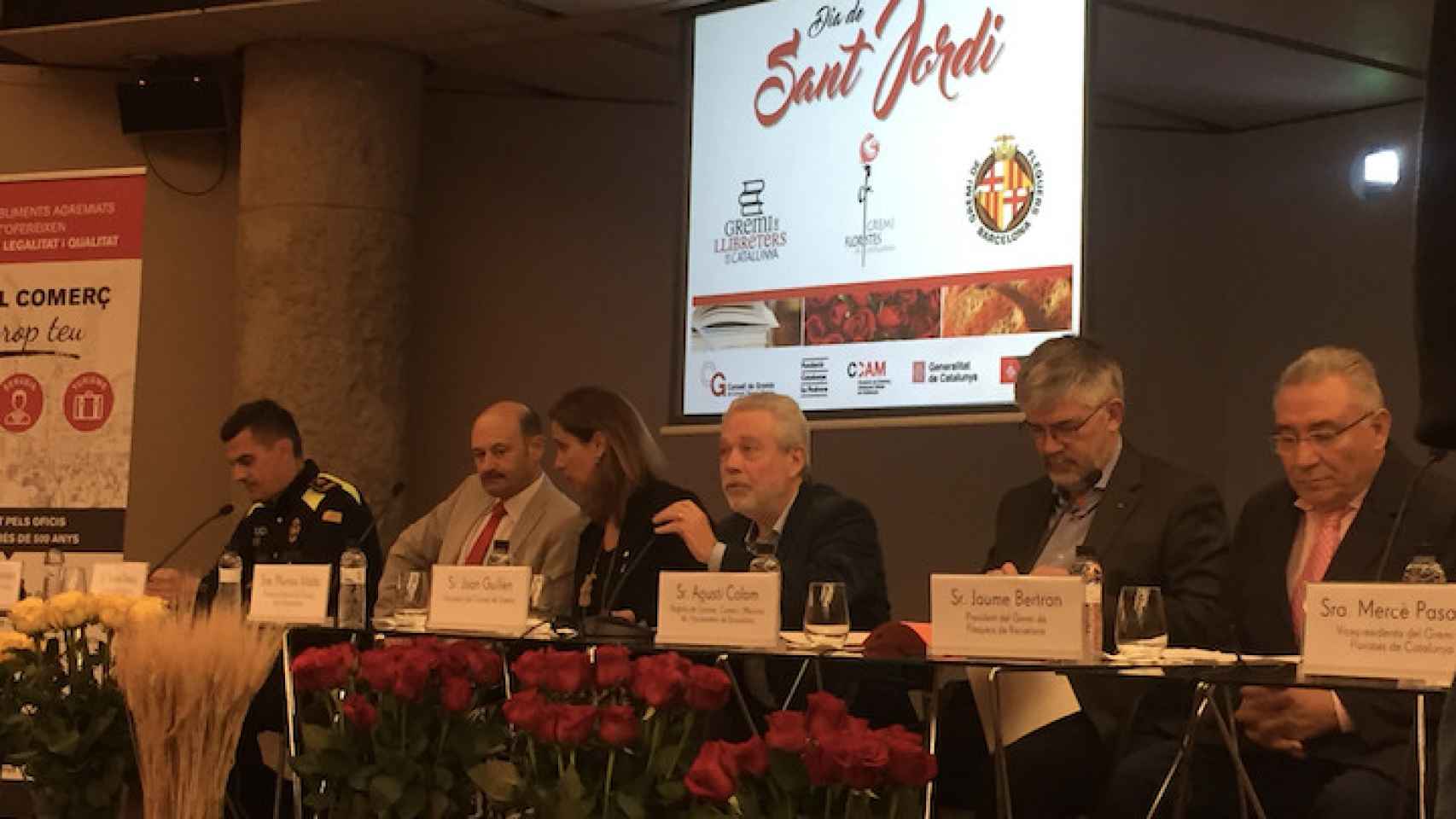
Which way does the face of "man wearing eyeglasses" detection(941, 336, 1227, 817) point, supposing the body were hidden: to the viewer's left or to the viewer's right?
to the viewer's left

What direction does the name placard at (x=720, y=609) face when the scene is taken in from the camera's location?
facing the viewer

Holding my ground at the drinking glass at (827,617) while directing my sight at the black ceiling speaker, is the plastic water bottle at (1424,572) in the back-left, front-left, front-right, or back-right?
back-right

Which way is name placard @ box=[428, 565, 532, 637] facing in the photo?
toward the camera

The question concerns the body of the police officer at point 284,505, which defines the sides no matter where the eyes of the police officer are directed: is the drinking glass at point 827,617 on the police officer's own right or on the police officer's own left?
on the police officer's own left

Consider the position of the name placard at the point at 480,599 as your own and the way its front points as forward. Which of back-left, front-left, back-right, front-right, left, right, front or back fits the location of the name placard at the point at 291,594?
back-right

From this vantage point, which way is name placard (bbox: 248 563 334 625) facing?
toward the camera

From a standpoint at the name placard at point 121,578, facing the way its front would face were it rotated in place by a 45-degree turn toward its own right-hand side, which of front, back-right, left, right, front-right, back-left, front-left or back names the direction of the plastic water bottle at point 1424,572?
left

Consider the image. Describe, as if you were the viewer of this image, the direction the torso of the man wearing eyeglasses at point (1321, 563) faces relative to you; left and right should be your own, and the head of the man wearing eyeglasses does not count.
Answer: facing the viewer and to the left of the viewer

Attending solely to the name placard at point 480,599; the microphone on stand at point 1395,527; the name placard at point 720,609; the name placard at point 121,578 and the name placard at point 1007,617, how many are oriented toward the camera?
4

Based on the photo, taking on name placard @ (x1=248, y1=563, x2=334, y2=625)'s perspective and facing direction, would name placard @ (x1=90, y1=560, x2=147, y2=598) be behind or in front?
behind
